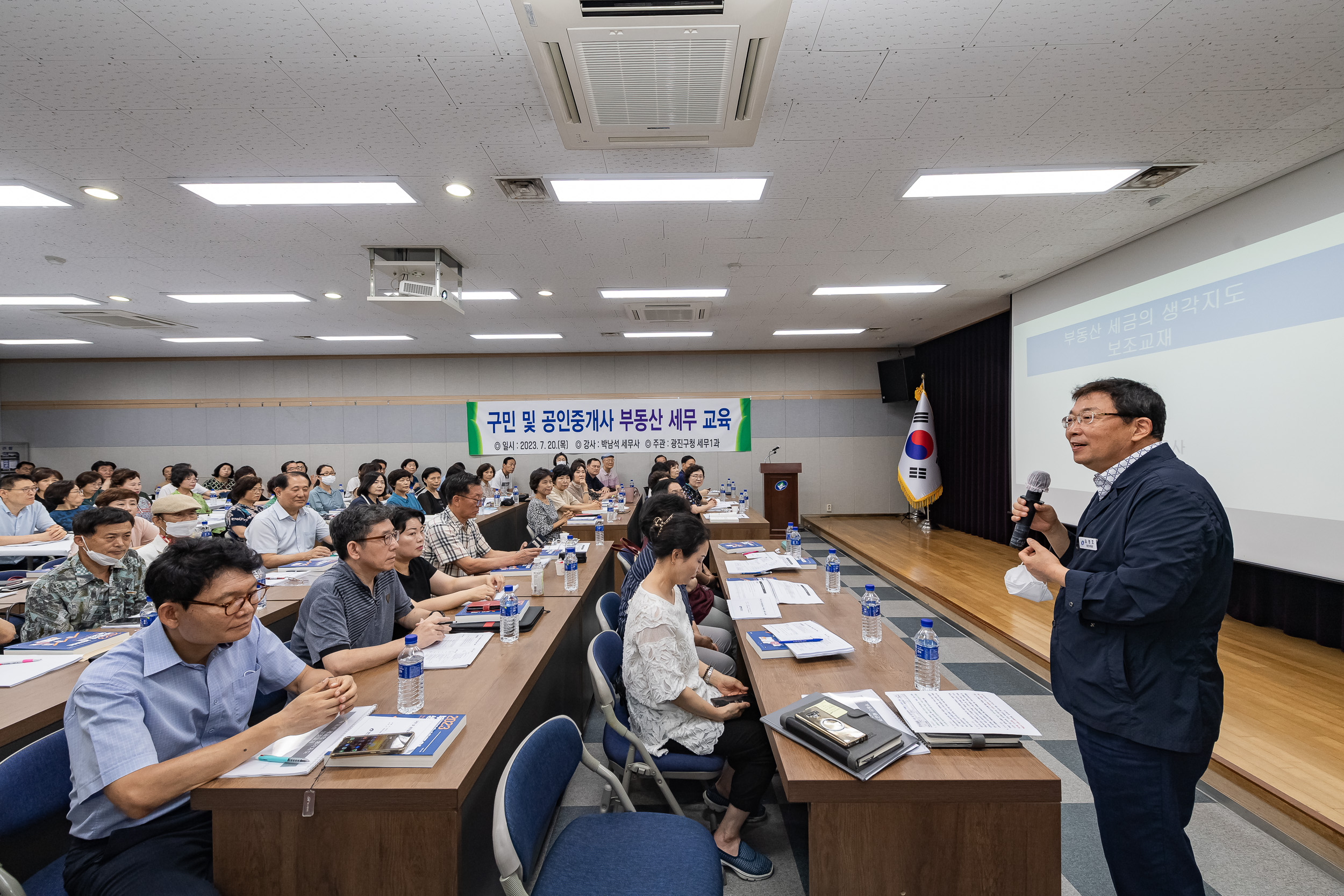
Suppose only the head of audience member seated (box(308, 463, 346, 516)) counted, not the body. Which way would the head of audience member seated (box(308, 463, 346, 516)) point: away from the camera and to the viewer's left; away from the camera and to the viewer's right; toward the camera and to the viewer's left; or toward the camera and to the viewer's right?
toward the camera and to the viewer's right

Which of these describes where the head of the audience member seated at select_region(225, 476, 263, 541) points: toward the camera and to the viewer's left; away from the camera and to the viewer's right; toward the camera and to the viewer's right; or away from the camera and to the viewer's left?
toward the camera and to the viewer's right

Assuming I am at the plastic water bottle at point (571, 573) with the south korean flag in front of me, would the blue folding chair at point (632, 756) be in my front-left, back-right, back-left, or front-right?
back-right

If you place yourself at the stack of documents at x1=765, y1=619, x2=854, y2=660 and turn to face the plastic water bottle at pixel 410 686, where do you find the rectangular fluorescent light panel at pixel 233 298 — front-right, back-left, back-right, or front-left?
front-right

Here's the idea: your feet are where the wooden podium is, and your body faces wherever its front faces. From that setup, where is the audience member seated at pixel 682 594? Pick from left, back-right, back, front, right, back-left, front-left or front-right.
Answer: front

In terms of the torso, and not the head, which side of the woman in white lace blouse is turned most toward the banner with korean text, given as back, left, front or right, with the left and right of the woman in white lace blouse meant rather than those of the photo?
left

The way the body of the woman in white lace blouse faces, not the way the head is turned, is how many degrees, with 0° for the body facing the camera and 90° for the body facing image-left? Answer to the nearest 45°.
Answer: approximately 270°

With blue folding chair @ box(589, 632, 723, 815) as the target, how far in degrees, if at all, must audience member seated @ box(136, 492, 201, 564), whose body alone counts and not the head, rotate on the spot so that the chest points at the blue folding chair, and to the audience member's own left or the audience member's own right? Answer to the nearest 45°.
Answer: approximately 45° to the audience member's own right

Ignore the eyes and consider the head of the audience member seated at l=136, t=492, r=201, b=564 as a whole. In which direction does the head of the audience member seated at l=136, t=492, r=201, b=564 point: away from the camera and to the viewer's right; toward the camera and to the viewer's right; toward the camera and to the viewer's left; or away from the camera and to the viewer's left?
toward the camera and to the viewer's right

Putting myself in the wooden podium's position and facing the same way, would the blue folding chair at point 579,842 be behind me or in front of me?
in front

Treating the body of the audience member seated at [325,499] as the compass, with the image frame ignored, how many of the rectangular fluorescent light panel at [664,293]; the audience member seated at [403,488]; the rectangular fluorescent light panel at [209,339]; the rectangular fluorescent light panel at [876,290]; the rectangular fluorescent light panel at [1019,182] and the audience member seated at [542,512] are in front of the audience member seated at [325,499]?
5

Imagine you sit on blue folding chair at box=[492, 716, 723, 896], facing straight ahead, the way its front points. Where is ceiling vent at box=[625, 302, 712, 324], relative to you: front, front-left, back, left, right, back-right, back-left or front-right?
left

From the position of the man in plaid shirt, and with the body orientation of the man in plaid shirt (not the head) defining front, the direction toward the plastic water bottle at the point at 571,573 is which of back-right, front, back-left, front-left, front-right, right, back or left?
front-right

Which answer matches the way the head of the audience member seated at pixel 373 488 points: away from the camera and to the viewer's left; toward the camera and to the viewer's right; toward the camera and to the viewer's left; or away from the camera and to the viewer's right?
toward the camera and to the viewer's right

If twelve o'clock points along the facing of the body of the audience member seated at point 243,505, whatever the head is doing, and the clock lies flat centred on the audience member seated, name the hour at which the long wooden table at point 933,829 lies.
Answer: The long wooden table is roughly at 1 o'clock from the audience member seated.

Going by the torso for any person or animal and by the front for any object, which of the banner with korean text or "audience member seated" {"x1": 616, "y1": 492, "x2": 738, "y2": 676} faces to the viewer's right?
the audience member seated

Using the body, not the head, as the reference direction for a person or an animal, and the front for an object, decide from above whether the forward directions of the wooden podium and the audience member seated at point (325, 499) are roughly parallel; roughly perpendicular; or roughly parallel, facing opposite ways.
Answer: roughly perpendicular

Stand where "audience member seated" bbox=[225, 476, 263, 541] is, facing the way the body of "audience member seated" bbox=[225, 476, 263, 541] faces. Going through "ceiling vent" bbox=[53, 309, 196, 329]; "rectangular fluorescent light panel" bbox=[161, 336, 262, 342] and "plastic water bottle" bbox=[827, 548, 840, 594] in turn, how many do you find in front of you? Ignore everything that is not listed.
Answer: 1

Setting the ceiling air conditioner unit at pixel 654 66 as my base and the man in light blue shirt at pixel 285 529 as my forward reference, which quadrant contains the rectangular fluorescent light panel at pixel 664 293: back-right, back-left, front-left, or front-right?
front-right
